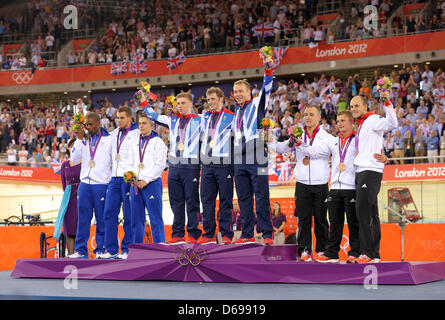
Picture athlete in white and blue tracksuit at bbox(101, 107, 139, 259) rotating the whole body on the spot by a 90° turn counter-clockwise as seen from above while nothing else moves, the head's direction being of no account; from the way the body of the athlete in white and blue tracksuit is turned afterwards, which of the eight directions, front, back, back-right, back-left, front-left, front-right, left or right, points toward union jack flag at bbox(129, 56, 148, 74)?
back-left

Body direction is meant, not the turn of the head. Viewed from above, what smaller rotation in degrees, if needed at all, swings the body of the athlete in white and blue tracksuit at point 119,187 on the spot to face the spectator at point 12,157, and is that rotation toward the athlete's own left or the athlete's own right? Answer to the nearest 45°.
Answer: approximately 135° to the athlete's own right

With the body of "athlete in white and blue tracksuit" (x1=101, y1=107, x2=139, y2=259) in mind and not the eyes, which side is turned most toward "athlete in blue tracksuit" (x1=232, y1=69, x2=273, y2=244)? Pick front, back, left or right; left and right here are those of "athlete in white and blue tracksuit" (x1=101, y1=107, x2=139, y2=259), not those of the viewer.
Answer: left

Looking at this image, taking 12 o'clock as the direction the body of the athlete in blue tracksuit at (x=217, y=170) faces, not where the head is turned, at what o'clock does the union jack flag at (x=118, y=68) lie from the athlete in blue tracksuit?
The union jack flag is roughly at 4 o'clock from the athlete in blue tracksuit.

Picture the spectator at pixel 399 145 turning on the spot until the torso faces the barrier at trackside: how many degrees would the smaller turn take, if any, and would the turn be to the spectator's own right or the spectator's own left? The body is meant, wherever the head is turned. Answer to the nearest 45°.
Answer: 0° — they already face it

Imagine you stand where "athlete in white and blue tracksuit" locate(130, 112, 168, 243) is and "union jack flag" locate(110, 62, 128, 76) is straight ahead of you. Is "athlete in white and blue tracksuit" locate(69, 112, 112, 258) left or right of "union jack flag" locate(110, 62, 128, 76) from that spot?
left

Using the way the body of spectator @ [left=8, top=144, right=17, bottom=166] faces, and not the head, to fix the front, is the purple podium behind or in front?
in front

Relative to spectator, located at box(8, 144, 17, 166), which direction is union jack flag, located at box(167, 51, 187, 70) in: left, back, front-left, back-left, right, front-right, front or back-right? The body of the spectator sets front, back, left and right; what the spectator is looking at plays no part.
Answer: left

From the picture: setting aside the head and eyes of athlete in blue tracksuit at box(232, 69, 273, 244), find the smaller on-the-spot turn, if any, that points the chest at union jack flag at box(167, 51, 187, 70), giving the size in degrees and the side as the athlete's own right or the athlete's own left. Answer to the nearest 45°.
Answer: approximately 135° to the athlete's own right

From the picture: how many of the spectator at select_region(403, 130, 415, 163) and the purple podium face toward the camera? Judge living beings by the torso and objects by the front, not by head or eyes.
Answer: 2

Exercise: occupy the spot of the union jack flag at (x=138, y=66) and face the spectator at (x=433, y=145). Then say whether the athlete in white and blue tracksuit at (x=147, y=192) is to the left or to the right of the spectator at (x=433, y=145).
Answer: right

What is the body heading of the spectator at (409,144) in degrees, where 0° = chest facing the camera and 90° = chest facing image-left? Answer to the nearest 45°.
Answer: approximately 0°

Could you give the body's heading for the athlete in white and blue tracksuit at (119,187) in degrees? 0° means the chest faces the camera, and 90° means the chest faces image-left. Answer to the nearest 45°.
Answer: approximately 45°
